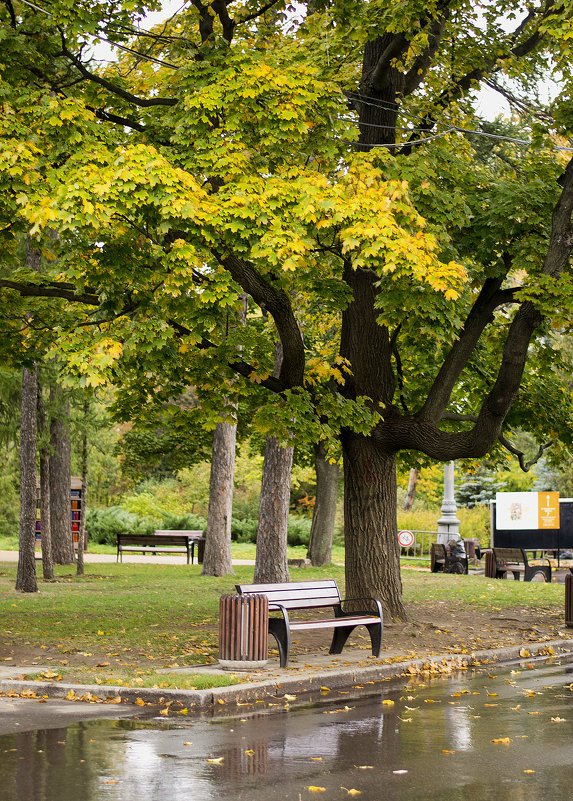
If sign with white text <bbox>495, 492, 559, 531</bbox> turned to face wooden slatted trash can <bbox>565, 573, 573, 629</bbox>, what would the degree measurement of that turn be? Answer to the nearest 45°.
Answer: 0° — it already faces it

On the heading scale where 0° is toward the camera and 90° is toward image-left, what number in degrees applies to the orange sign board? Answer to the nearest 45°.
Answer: approximately 0°

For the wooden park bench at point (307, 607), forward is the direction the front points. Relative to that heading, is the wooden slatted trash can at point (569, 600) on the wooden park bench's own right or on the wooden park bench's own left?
on the wooden park bench's own left

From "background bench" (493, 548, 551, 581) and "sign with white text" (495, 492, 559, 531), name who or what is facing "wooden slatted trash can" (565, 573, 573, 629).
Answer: the sign with white text
